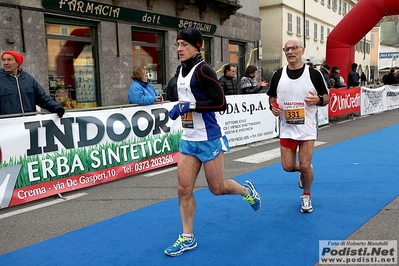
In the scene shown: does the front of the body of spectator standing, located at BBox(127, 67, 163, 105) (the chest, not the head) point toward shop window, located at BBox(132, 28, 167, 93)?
no

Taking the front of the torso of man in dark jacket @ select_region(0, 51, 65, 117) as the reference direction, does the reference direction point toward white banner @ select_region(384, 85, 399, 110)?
no

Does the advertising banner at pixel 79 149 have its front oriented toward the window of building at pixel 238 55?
no

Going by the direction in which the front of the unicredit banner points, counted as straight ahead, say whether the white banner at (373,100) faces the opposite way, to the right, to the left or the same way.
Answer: the same way

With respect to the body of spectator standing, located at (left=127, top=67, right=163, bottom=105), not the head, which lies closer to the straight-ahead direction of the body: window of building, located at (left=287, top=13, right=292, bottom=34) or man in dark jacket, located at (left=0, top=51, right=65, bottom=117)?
the window of building

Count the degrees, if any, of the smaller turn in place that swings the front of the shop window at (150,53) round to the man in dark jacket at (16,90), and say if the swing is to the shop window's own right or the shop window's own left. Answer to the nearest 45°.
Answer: approximately 45° to the shop window's own right

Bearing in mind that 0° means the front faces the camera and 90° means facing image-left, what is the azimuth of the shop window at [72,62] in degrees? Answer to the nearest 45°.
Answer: approximately 315°

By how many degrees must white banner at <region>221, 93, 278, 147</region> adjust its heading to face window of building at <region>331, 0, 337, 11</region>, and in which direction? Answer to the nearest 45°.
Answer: approximately 135° to its left

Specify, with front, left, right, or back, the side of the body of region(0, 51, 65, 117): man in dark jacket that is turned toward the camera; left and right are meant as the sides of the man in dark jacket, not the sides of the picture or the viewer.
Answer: front

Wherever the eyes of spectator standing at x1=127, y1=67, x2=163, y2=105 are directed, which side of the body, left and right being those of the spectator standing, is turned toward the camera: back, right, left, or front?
right

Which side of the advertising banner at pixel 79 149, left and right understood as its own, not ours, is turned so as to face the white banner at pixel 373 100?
left

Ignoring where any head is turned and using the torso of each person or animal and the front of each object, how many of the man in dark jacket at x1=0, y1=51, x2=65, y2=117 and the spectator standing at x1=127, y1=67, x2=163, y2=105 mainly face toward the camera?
1

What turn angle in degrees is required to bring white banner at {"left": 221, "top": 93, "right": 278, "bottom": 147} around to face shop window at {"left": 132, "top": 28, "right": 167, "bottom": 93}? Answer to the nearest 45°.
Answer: approximately 180°

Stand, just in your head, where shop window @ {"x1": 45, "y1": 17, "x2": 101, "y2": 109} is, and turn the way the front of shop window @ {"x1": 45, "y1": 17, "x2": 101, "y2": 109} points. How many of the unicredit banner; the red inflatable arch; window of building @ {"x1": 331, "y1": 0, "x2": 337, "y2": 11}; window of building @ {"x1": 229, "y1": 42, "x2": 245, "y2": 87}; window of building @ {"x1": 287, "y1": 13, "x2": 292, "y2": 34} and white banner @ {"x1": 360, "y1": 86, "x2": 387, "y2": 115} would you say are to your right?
0
